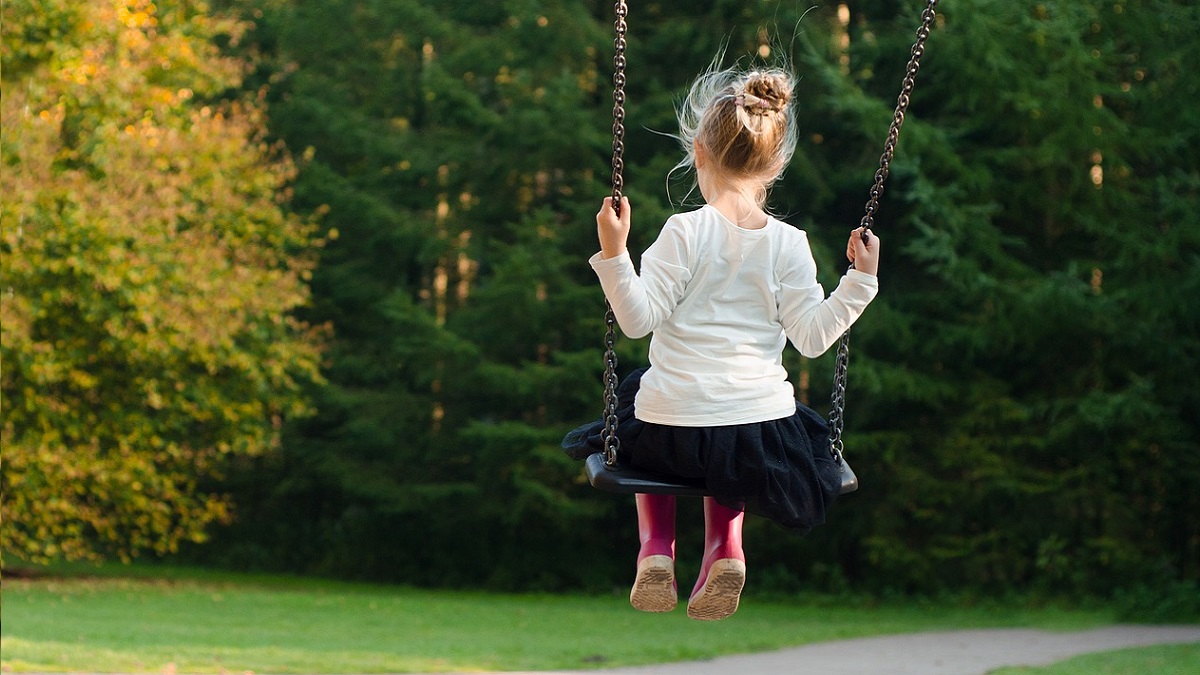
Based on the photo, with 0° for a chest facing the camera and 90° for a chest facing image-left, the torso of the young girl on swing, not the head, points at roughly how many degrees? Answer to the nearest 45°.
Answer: approximately 180°

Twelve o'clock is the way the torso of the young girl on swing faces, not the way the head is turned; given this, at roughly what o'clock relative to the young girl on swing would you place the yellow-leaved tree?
The yellow-leaved tree is roughly at 11 o'clock from the young girl on swing.
